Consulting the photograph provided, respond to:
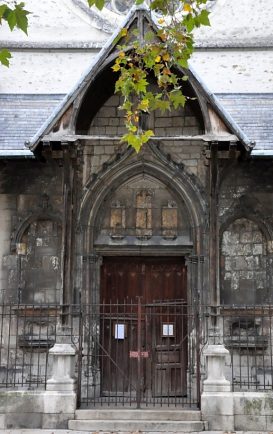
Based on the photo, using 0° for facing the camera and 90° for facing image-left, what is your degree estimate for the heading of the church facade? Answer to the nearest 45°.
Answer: approximately 0°

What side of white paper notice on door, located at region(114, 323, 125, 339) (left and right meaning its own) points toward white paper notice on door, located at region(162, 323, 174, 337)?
left

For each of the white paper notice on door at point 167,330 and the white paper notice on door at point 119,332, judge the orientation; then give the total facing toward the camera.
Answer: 2

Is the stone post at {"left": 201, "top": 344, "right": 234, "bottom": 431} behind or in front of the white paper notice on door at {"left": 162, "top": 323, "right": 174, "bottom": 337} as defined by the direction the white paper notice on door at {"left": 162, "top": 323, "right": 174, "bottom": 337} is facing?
in front

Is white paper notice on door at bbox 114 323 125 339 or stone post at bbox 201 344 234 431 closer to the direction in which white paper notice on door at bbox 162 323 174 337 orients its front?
the stone post

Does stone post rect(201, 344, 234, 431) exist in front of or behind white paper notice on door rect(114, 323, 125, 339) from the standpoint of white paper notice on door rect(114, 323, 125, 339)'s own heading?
in front

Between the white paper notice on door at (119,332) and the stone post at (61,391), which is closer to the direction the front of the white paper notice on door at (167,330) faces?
the stone post

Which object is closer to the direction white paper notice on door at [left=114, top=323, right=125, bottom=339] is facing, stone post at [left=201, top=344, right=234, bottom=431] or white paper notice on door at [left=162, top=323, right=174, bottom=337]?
the stone post

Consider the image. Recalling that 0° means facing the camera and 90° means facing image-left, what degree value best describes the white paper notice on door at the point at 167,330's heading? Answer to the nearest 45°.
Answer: approximately 0°
